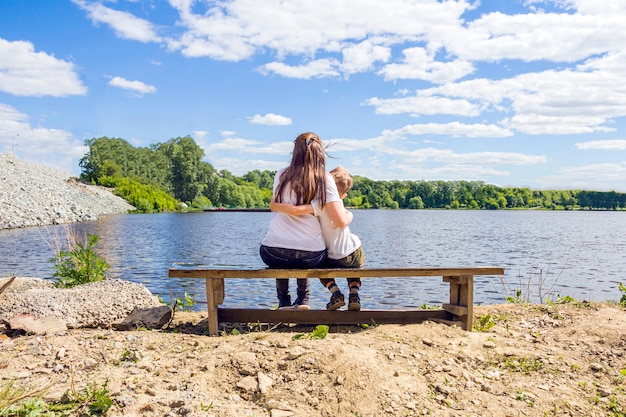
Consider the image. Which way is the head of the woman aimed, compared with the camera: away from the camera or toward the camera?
away from the camera

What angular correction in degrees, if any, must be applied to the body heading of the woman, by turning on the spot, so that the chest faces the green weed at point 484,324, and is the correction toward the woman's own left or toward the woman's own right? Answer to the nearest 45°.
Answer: approximately 90° to the woman's own right

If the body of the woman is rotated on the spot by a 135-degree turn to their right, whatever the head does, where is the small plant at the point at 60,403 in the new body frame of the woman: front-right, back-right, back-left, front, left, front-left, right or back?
right

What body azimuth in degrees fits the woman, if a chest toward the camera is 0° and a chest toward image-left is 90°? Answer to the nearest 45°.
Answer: approximately 180°

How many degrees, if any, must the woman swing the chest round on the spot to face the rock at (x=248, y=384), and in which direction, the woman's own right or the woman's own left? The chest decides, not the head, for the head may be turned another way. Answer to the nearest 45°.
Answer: approximately 180°

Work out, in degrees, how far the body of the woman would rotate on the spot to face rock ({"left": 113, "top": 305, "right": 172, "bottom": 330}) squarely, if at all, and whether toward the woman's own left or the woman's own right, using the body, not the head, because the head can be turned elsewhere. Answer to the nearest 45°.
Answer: approximately 90° to the woman's own left

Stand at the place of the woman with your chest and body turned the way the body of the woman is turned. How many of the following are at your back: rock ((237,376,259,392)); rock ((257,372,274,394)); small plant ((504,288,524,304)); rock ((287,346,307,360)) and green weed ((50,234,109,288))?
3

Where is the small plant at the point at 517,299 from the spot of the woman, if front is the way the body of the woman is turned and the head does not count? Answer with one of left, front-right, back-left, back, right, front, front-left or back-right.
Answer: front-right

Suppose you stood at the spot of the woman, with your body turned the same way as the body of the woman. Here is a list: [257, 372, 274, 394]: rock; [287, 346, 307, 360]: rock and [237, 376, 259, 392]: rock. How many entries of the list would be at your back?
3

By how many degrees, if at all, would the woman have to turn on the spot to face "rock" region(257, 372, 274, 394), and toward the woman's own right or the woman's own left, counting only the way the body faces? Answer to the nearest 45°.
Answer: approximately 180°

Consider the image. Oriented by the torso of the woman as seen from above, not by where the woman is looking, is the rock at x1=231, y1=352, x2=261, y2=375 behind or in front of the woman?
behind

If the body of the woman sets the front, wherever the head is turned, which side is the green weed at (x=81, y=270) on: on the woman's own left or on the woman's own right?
on the woman's own left

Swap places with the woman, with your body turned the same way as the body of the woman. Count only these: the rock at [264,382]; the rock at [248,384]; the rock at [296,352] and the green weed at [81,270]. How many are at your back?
3

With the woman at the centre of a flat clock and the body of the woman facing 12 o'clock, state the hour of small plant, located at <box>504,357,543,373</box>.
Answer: The small plant is roughly at 4 o'clock from the woman.
